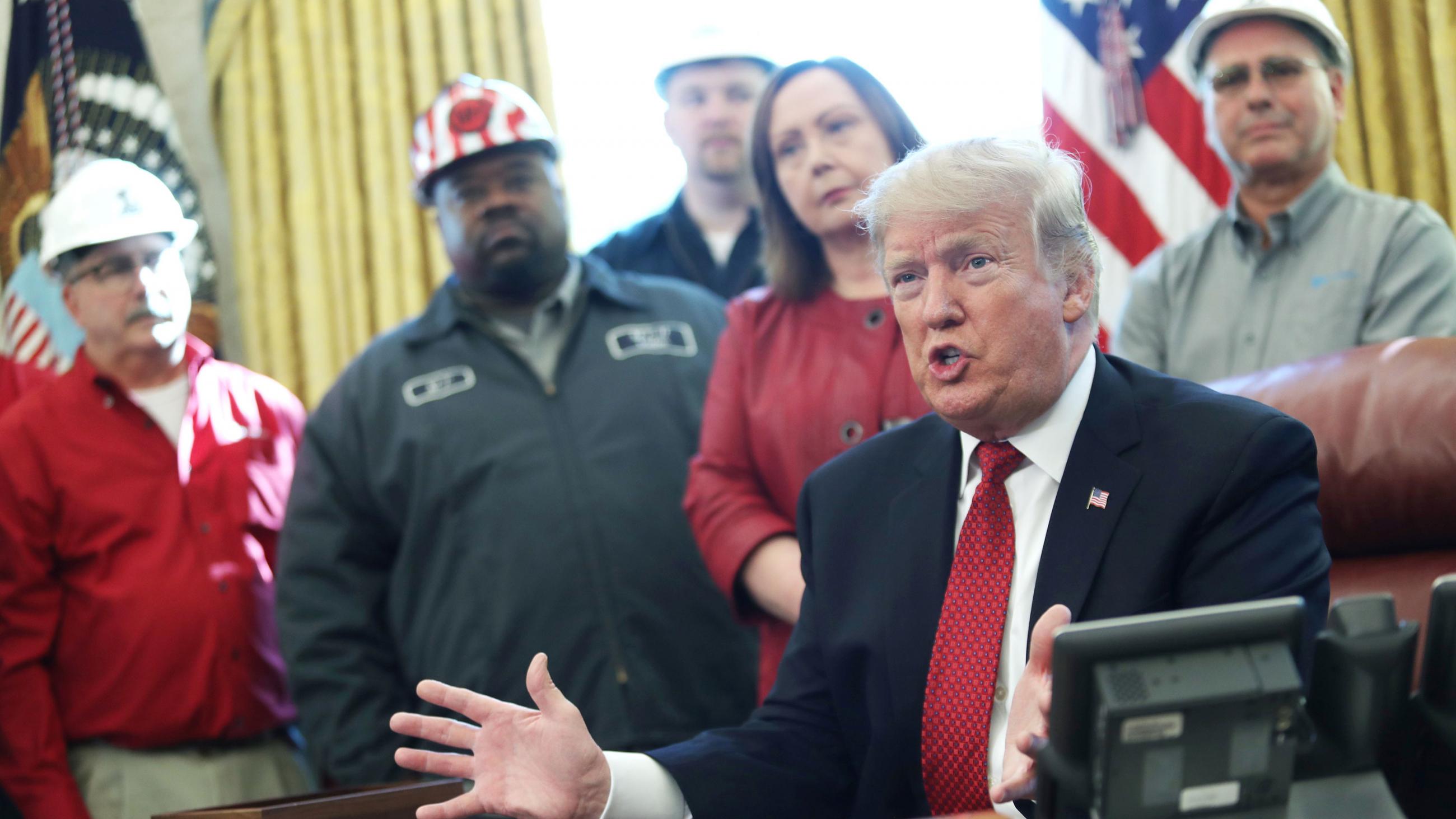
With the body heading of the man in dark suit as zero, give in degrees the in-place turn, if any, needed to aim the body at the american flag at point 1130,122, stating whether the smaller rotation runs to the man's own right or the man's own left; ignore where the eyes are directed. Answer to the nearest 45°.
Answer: approximately 135° to the man's own right

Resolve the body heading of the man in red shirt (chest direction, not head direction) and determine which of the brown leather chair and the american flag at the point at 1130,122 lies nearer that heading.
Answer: the brown leather chair

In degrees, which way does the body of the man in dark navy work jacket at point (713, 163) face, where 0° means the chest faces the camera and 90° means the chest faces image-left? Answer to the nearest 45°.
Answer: approximately 0°

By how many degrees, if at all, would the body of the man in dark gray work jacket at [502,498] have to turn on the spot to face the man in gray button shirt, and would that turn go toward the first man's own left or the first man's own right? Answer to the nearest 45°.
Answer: approximately 90° to the first man's own left

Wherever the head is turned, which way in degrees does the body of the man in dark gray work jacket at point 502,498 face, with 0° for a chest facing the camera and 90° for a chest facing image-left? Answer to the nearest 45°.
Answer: approximately 0°

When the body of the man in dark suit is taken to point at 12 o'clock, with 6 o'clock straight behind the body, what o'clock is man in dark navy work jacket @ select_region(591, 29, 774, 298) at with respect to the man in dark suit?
The man in dark navy work jacket is roughly at 4 o'clock from the man in dark suit.

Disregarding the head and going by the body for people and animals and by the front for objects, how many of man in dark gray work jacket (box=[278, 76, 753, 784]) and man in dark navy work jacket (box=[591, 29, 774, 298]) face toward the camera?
2

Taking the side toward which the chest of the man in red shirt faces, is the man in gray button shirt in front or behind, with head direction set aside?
in front
